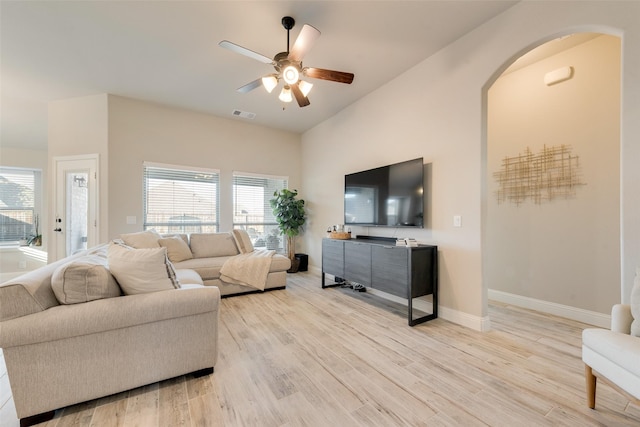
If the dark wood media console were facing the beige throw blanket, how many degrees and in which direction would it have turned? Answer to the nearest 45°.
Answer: approximately 45° to its right

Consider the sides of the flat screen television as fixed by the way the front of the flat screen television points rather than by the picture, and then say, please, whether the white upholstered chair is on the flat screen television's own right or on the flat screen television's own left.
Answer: on the flat screen television's own left

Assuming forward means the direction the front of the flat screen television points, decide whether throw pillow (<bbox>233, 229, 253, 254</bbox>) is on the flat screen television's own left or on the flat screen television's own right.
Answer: on the flat screen television's own right

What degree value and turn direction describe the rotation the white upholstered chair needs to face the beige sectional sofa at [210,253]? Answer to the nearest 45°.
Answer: approximately 45° to its right

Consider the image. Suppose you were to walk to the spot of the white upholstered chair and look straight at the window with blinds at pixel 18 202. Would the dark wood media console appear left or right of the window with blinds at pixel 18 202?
right

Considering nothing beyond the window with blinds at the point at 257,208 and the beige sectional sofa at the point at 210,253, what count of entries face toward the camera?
2

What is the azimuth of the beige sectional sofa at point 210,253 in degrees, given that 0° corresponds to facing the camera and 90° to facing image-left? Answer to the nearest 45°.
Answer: approximately 0°

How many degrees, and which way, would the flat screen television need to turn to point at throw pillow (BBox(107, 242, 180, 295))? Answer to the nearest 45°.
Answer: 0° — it already faces it

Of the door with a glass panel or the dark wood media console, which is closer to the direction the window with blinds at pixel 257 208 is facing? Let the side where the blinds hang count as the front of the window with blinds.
the dark wood media console

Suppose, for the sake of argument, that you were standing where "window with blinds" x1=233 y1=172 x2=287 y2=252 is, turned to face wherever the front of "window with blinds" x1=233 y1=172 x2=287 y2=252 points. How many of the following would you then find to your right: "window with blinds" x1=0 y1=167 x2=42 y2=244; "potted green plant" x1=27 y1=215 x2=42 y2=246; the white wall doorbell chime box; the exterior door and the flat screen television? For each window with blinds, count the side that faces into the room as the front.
3

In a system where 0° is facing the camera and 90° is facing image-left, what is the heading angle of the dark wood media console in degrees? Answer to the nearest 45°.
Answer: approximately 45°

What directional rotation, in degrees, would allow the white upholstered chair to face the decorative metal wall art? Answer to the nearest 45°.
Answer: approximately 135° to its right

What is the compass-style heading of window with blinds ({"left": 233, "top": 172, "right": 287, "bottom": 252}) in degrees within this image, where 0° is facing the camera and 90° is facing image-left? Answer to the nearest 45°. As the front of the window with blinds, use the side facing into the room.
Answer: approximately 0°

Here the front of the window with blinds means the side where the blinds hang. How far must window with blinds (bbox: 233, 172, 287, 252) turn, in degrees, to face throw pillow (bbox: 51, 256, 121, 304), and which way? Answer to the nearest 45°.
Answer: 0° — it already faces it
